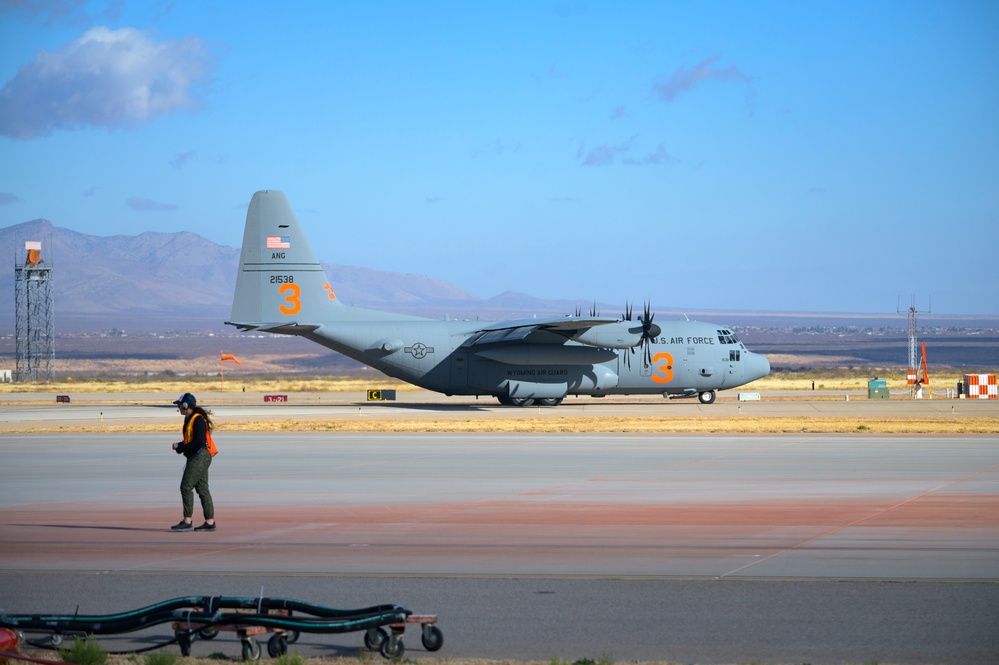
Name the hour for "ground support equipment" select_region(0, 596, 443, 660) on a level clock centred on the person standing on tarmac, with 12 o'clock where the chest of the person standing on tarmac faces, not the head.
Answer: The ground support equipment is roughly at 9 o'clock from the person standing on tarmac.

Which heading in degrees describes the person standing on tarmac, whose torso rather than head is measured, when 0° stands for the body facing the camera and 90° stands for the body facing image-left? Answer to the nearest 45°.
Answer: approximately 90°
